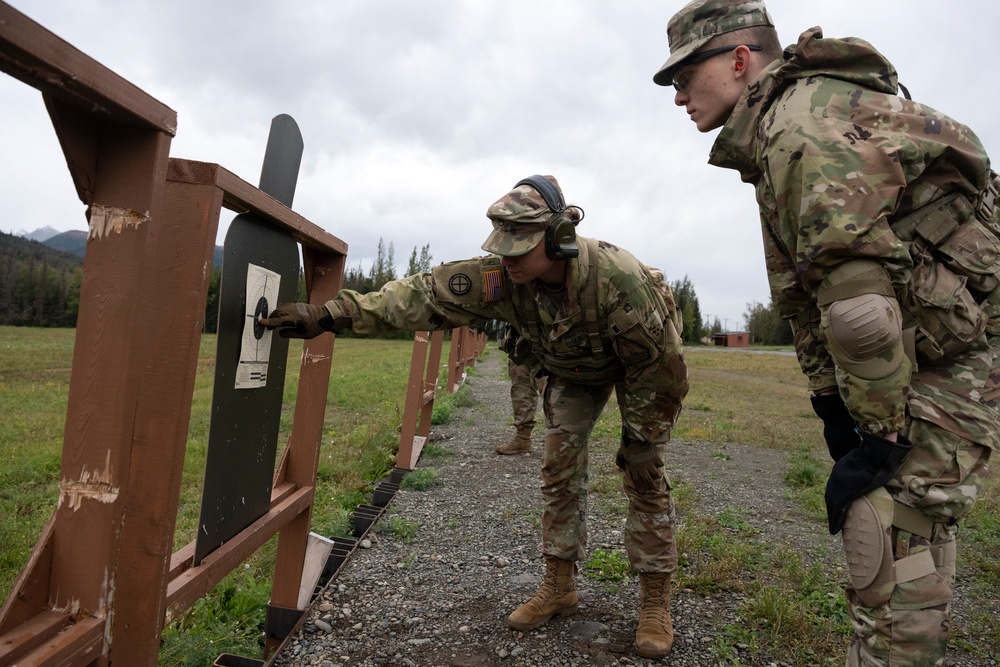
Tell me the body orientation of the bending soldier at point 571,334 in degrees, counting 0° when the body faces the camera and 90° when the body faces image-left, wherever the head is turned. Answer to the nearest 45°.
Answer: approximately 45°

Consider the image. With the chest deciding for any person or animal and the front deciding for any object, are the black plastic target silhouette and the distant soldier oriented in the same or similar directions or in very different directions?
very different directions

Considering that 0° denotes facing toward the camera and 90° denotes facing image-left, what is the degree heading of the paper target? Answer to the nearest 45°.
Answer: approximately 315°

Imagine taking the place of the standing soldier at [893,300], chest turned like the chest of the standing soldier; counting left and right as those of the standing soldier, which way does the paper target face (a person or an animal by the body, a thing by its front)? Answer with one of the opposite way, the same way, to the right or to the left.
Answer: the opposite way

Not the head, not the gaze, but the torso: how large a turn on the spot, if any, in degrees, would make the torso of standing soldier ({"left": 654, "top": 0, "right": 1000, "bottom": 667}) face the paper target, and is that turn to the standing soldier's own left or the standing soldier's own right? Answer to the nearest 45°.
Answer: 0° — they already face it

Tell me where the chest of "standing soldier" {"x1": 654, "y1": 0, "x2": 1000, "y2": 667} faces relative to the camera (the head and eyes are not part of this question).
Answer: to the viewer's left

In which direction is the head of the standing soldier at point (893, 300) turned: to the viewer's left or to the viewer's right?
to the viewer's left

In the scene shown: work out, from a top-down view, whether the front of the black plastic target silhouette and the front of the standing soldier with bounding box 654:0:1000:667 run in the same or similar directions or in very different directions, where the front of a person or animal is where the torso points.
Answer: very different directions

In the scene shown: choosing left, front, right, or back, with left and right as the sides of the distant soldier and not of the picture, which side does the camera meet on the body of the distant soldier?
left
